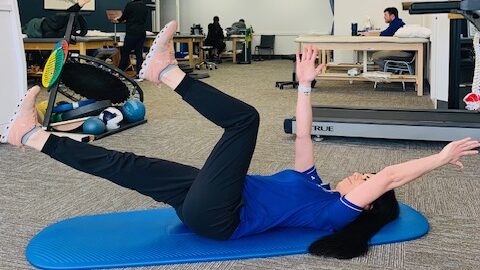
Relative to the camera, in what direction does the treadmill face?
facing to the right of the viewer

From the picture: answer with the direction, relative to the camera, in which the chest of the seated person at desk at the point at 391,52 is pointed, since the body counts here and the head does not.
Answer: to the viewer's left
